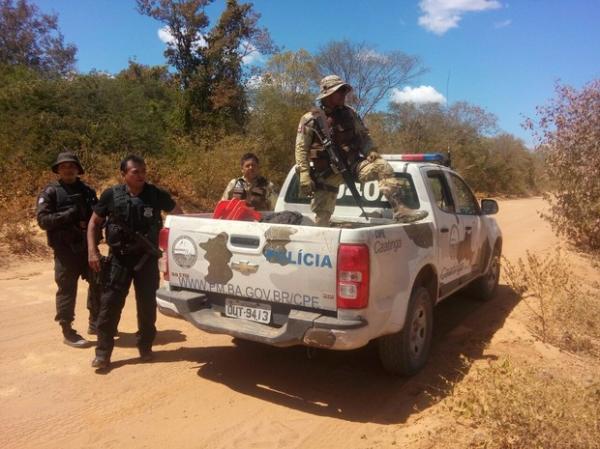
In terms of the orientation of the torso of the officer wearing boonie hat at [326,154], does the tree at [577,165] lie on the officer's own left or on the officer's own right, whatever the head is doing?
on the officer's own left

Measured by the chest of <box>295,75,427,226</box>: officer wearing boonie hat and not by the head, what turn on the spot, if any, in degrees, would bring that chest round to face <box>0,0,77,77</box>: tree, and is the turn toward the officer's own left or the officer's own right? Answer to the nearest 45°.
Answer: approximately 180°

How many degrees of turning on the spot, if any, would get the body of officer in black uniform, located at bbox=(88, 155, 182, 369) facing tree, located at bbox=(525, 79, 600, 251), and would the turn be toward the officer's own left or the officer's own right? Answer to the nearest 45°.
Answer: approximately 90° to the officer's own left

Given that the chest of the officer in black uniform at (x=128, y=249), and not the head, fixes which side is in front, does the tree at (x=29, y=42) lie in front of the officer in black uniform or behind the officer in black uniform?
behind

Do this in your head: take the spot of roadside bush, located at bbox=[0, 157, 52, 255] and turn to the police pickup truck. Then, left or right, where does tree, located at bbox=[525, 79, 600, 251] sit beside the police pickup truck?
left

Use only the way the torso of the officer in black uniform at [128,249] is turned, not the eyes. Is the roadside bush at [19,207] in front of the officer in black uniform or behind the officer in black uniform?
behind

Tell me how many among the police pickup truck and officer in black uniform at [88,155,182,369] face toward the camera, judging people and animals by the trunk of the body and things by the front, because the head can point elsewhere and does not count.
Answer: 1

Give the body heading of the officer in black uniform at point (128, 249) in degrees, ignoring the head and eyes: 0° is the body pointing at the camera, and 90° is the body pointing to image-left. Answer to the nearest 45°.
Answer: approximately 0°

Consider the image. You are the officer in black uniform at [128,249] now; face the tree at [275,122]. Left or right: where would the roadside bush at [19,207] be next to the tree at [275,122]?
left

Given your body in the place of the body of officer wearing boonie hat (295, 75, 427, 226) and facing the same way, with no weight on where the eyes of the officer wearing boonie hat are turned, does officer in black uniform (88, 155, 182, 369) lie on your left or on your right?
on your right

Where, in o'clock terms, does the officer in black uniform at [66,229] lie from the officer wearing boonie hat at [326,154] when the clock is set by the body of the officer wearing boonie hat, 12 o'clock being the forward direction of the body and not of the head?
The officer in black uniform is roughly at 4 o'clock from the officer wearing boonie hat.

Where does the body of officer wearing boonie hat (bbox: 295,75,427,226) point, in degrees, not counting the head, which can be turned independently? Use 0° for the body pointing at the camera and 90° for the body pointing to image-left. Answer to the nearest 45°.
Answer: approximately 315°

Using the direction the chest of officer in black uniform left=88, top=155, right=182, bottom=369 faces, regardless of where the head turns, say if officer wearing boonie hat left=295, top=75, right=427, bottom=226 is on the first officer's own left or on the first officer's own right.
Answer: on the first officer's own left
